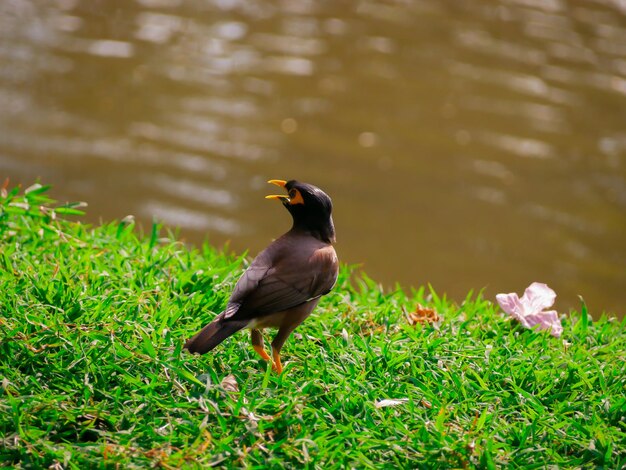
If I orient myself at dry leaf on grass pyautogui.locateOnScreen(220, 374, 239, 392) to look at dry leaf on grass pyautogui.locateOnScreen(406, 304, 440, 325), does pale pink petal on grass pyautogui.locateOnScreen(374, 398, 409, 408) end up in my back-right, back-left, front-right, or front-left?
front-right

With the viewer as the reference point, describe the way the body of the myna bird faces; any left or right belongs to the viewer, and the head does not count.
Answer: facing away from the viewer and to the right of the viewer

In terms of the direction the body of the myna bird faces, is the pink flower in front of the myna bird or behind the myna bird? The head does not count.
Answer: in front

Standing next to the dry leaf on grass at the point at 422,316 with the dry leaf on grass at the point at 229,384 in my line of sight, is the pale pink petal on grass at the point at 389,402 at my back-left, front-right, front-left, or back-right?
front-left

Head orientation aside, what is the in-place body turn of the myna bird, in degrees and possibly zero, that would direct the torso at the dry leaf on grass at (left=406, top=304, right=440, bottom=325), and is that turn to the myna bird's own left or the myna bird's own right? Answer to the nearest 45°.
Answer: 0° — it already faces it

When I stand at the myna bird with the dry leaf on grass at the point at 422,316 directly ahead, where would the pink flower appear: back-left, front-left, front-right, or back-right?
front-right

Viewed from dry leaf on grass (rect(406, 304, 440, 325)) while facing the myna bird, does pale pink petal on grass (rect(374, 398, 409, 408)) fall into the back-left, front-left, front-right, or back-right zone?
front-left
